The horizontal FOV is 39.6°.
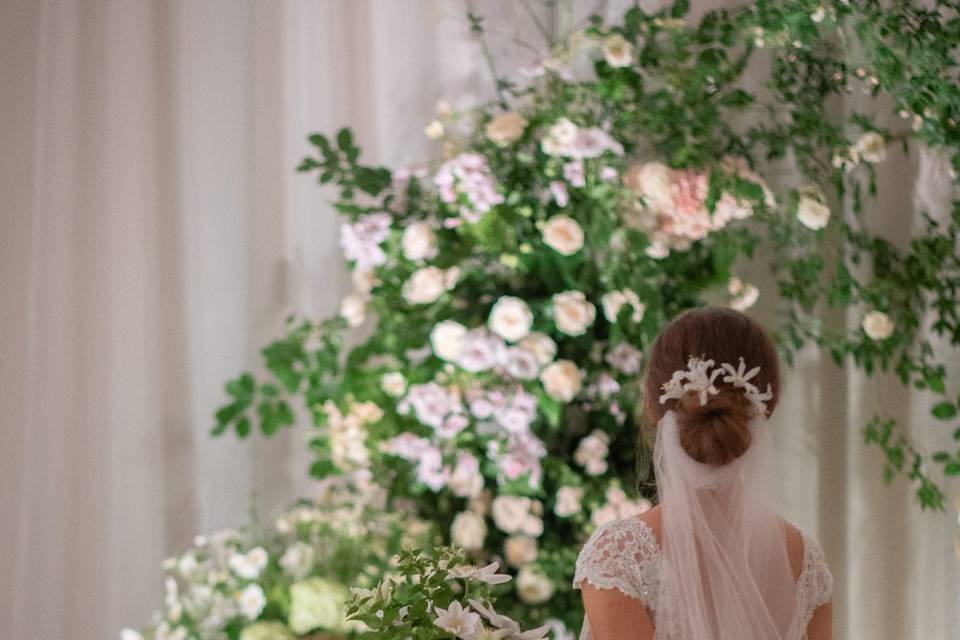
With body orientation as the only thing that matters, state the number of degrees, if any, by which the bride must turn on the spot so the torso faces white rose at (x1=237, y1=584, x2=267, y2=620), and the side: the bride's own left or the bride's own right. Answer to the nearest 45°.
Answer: approximately 45° to the bride's own left

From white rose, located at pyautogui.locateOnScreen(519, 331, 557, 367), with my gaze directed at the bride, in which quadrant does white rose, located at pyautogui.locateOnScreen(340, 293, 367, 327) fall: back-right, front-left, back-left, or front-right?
back-right

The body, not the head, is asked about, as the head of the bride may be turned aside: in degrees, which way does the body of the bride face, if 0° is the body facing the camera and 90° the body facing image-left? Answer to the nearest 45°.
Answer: approximately 180°

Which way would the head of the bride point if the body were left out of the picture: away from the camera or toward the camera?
away from the camera

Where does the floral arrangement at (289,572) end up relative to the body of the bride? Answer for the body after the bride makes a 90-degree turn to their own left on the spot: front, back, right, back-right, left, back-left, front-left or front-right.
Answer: front-right

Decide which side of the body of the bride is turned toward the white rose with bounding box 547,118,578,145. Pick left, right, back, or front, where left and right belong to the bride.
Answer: front

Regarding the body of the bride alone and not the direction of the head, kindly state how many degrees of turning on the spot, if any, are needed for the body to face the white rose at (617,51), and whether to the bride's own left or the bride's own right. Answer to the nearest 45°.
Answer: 0° — they already face it

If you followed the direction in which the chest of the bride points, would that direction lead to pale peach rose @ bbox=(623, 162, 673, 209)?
yes

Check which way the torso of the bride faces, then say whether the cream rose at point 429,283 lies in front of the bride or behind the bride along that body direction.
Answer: in front

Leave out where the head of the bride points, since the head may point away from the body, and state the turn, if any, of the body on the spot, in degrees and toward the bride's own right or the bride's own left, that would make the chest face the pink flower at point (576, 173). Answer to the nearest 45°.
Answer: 0° — they already face it

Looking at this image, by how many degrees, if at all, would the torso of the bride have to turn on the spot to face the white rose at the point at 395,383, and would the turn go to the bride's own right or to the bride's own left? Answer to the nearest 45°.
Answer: approximately 45° to the bride's own left

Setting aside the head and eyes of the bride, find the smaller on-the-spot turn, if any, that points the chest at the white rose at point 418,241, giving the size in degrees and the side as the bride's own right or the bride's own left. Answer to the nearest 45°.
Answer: approximately 45° to the bride's own left

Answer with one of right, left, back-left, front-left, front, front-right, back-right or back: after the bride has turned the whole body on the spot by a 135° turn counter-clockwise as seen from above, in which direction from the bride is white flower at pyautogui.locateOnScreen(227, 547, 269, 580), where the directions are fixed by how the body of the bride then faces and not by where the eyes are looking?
right

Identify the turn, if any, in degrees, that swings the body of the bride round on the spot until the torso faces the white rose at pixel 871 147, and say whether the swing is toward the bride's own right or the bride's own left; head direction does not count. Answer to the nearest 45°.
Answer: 0° — they already face it

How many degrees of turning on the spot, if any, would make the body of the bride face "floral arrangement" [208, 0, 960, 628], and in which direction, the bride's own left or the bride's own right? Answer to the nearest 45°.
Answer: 0° — they already face it
